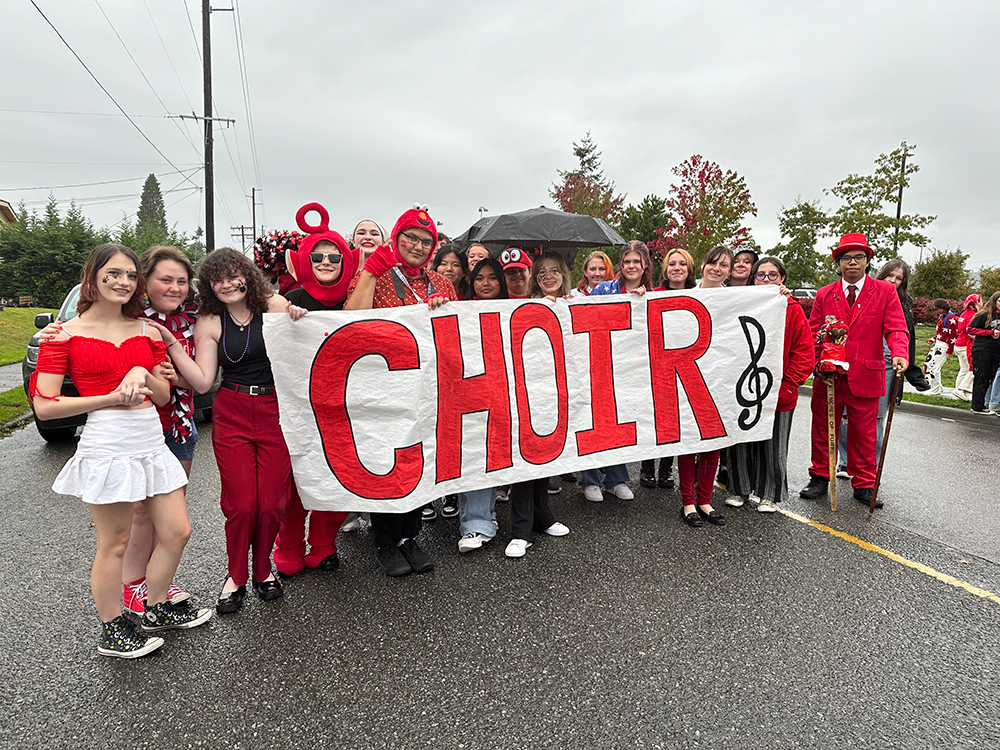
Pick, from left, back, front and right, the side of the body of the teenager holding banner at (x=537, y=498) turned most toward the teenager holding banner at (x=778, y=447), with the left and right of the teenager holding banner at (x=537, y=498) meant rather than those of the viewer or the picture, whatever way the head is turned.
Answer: left

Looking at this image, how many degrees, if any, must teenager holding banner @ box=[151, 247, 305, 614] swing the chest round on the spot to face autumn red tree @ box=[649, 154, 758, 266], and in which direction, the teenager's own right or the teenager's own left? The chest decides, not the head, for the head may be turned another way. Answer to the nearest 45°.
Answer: approximately 135° to the teenager's own left

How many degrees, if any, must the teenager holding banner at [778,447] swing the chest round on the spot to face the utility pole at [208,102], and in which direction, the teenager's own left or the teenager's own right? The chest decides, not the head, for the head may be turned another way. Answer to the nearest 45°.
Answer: approximately 135° to the teenager's own right

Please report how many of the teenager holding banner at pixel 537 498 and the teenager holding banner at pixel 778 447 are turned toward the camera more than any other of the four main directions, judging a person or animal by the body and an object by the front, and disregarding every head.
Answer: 2

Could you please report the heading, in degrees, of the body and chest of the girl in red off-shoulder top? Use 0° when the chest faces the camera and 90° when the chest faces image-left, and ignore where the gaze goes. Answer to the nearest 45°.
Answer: approximately 315°

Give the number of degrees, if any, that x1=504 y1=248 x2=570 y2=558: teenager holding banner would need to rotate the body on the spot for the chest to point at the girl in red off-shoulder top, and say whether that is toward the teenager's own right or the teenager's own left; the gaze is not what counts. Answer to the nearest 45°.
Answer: approximately 45° to the teenager's own right
